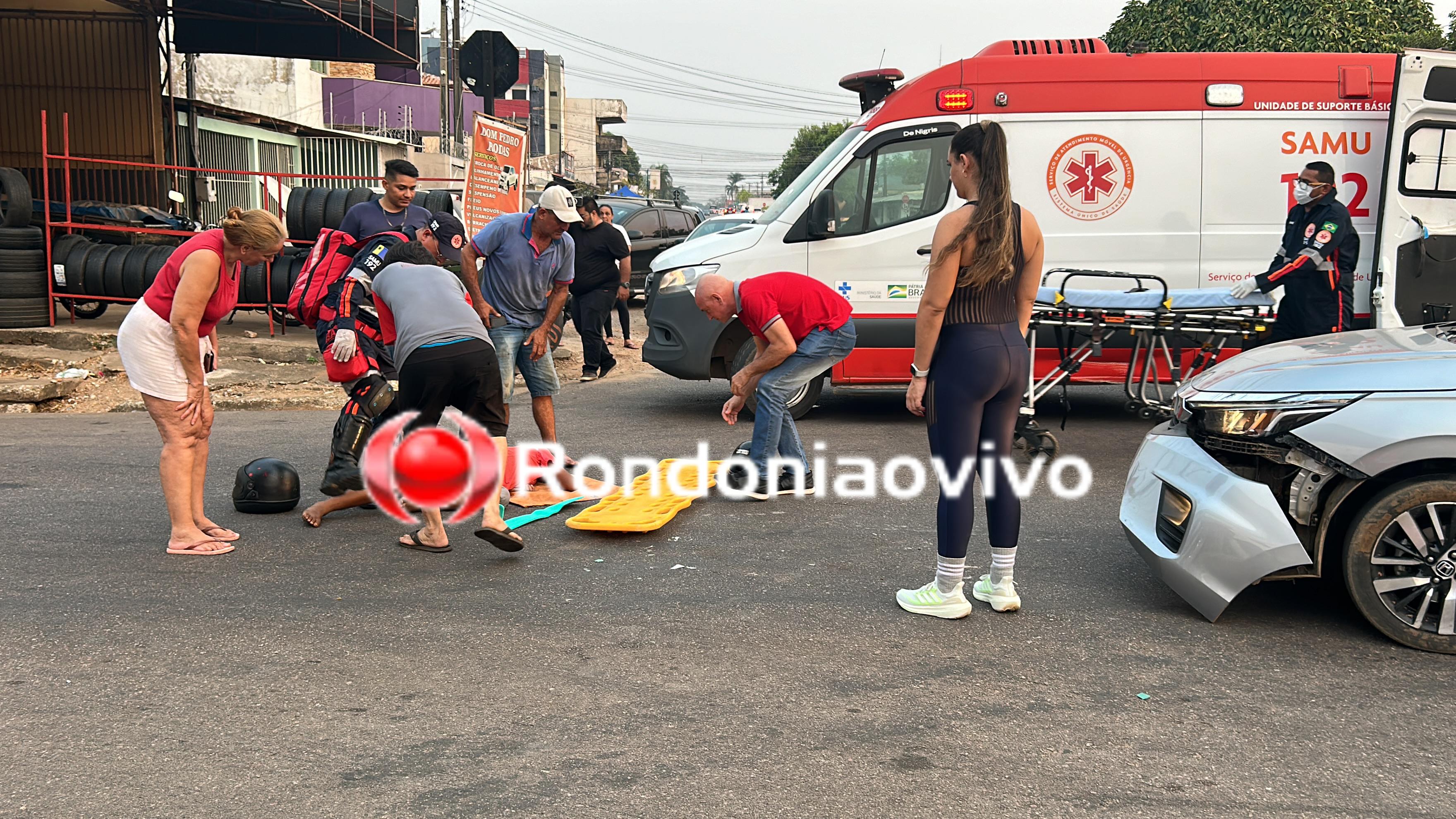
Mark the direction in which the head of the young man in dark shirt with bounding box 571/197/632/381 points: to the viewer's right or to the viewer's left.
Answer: to the viewer's left

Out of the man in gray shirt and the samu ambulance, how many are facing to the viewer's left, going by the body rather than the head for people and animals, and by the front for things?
1

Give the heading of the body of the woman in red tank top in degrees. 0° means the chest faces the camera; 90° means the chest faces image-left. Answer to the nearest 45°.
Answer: approximately 270°

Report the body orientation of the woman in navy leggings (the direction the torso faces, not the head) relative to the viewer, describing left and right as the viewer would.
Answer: facing away from the viewer and to the left of the viewer

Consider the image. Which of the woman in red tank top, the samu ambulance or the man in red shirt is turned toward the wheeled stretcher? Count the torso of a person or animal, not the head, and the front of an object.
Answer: the woman in red tank top

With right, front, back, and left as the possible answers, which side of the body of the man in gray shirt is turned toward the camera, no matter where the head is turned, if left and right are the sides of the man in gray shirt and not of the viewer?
back

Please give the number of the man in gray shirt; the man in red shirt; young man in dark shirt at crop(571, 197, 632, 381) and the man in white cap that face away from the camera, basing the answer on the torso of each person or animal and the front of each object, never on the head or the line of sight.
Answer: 1

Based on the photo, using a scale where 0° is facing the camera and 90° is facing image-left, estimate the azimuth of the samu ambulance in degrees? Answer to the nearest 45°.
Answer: approximately 90°

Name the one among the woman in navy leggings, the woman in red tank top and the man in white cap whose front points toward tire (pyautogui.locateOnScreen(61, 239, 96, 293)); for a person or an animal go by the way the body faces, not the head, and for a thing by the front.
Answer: the woman in navy leggings

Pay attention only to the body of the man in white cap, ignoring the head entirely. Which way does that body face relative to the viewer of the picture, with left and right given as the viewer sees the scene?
facing the viewer and to the right of the viewer

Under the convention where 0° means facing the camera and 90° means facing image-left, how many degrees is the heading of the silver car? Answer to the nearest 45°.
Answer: approximately 90°

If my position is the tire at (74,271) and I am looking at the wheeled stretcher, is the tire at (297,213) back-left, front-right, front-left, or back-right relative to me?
front-left

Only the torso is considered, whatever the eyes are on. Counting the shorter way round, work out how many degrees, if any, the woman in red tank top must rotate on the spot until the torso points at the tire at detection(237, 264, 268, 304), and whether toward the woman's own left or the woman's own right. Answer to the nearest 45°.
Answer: approximately 90° to the woman's own left

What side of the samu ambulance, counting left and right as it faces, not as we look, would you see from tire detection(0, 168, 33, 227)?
front

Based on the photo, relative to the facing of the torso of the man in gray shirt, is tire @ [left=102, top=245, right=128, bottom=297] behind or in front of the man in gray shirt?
in front

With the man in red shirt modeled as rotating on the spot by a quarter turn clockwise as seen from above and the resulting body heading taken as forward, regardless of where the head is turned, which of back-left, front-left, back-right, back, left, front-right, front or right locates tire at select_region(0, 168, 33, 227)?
front-left

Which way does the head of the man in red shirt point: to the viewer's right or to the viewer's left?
to the viewer's left
